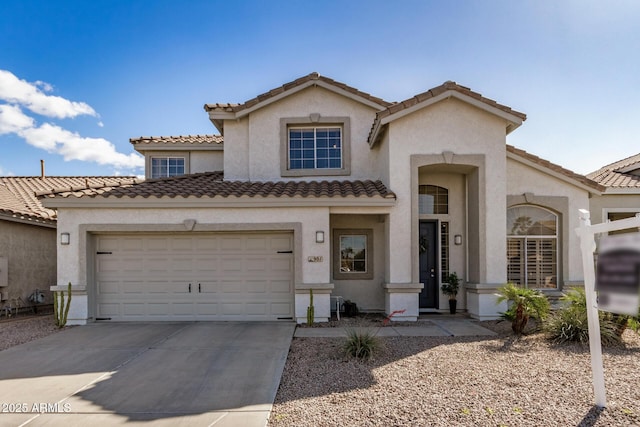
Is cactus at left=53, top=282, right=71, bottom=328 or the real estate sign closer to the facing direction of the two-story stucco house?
the real estate sign

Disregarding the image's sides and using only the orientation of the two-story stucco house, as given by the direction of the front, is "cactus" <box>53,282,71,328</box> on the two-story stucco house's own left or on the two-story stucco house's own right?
on the two-story stucco house's own right

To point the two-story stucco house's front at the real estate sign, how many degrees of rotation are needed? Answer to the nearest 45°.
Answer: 0° — it already faces it

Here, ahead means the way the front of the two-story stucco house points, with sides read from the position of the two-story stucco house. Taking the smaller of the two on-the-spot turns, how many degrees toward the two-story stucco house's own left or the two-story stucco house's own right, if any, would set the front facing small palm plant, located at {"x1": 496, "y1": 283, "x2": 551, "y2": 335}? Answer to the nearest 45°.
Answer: approximately 45° to the two-story stucco house's own left

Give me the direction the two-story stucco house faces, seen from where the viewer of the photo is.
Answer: facing the viewer

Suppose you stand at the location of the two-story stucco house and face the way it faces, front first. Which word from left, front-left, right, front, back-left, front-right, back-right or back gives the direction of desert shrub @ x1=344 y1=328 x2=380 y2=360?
front

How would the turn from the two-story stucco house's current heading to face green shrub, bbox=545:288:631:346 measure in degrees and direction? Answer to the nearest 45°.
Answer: approximately 45° to its left
